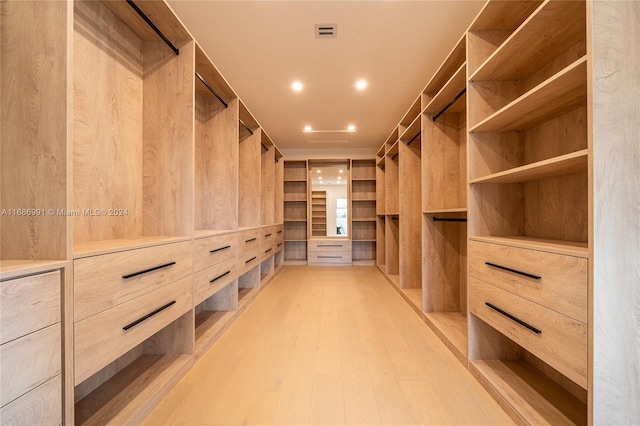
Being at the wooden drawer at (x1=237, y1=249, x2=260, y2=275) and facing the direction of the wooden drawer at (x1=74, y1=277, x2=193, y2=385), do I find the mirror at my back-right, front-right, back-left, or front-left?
back-left

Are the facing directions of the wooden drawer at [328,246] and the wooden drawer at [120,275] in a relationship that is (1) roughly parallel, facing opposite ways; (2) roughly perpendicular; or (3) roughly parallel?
roughly perpendicular

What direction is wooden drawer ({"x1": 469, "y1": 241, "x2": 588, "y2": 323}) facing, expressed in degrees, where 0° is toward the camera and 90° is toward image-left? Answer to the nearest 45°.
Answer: approximately 45°

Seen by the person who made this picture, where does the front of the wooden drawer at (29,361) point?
facing the viewer and to the right of the viewer

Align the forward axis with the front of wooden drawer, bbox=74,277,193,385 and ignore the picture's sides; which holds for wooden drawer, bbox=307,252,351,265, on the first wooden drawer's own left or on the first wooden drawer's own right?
on the first wooden drawer's own left

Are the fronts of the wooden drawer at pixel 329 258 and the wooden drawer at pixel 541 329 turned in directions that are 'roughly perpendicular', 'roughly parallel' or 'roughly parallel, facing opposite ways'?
roughly perpendicular

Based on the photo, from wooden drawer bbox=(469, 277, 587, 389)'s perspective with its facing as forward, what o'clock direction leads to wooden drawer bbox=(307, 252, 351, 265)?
wooden drawer bbox=(307, 252, 351, 265) is roughly at 3 o'clock from wooden drawer bbox=(469, 277, 587, 389).

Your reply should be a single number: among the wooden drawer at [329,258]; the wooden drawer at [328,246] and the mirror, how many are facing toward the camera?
3

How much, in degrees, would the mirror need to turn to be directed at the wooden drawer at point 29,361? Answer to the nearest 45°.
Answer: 0° — it already faces it

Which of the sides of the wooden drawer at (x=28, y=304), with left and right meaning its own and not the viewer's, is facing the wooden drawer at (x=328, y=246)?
left

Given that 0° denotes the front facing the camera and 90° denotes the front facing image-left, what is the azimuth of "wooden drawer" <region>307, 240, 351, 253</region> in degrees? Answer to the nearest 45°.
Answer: approximately 0°

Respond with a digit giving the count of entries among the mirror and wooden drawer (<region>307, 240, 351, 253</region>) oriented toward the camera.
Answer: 2

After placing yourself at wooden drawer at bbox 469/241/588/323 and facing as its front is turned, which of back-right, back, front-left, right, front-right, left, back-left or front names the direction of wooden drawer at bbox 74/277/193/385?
front

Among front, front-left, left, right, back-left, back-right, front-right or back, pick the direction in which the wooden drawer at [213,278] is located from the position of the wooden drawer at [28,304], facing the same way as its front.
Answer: left

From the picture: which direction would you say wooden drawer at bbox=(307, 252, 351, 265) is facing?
toward the camera

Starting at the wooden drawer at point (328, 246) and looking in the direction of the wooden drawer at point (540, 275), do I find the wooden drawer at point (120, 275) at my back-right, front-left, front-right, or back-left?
front-right

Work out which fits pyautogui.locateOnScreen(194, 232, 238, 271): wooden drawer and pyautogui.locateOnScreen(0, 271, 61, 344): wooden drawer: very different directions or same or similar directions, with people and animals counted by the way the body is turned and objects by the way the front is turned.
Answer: same or similar directions

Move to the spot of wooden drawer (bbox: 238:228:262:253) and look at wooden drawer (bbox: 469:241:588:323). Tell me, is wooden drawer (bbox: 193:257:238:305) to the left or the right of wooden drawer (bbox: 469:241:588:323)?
right
